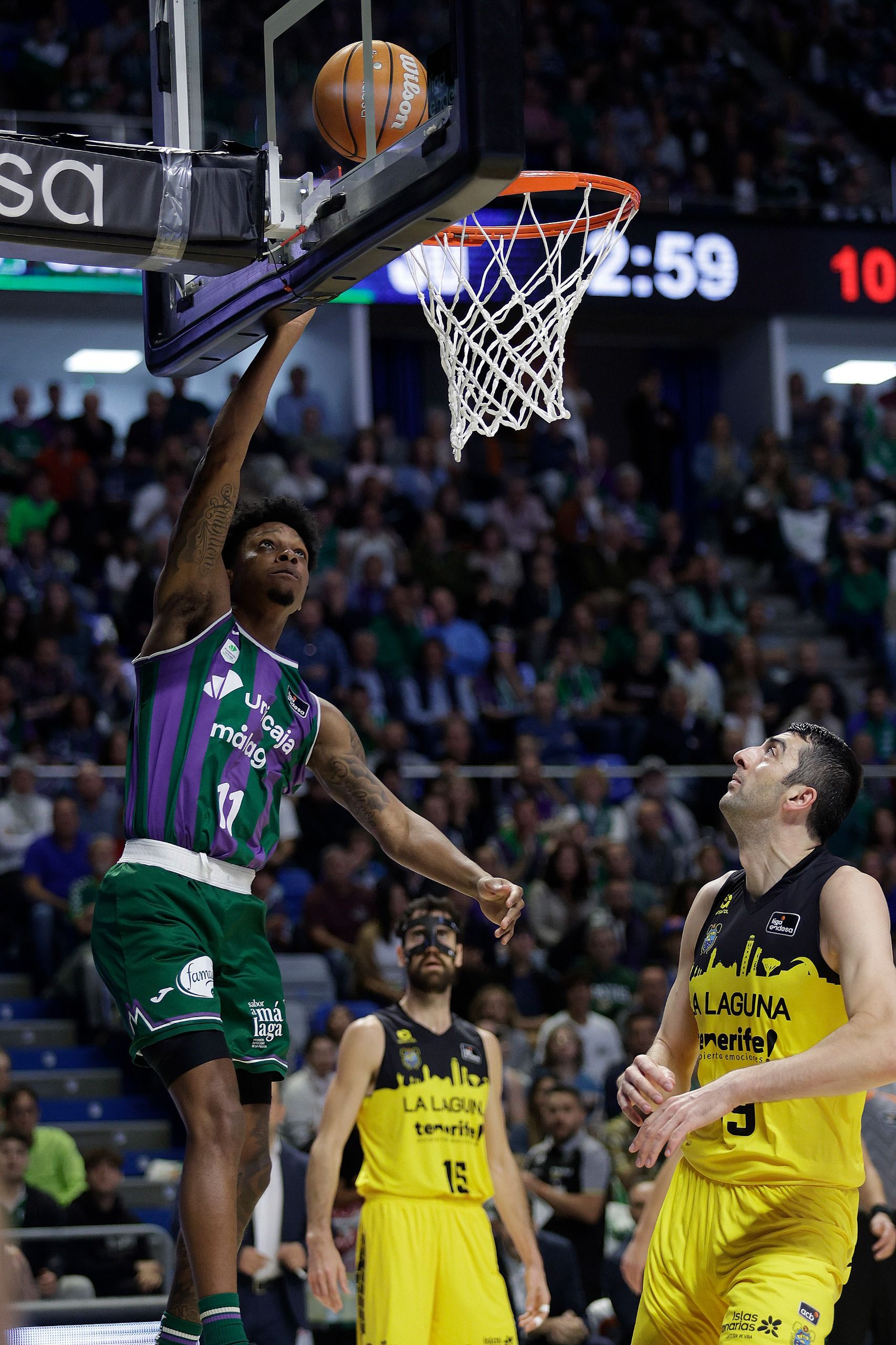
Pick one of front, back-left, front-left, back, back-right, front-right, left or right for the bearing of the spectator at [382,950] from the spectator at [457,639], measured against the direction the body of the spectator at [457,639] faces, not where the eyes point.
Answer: front-left

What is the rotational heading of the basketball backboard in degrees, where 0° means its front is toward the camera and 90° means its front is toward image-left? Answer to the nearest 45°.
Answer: approximately 225°

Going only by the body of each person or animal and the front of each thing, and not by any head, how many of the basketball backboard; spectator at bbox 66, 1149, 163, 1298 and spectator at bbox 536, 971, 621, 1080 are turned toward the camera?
2

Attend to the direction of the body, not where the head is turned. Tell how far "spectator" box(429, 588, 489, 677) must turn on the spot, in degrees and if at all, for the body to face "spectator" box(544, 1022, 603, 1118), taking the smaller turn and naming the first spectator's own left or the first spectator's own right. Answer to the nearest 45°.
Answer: approximately 45° to the first spectator's own left

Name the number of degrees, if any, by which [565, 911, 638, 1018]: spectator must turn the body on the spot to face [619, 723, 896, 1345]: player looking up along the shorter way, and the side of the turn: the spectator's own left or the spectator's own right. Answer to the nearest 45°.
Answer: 0° — they already face them

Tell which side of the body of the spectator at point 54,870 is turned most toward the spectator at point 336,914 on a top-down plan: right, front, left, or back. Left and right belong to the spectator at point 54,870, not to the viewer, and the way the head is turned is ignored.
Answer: left

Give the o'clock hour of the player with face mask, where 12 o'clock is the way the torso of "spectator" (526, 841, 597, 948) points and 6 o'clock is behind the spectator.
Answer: The player with face mask is roughly at 12 o'clock from the spectator.

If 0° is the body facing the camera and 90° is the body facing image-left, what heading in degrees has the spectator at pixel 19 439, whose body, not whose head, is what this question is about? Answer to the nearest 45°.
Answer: approximately 0°

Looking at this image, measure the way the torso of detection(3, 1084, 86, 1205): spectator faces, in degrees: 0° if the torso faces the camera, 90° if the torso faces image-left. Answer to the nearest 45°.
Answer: approximately 45°
